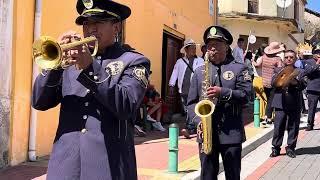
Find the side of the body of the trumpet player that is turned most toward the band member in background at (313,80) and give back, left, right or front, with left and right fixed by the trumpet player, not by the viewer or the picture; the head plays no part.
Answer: back

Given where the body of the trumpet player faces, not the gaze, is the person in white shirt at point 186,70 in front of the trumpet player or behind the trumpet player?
behind

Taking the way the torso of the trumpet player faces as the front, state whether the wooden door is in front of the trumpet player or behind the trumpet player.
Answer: behind

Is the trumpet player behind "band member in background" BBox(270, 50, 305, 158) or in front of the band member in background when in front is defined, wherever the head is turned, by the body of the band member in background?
in front

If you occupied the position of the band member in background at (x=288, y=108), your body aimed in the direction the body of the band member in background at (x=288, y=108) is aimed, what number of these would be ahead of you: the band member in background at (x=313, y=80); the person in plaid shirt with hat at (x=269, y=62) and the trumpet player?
1

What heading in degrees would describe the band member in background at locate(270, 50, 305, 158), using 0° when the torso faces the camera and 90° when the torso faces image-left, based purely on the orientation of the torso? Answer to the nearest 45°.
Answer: approximately 0°

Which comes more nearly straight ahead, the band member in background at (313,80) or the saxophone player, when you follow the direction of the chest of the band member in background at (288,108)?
the saxophone player

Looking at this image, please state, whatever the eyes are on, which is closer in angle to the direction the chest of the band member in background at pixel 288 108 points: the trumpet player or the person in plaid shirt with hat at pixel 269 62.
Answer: the trumpet player

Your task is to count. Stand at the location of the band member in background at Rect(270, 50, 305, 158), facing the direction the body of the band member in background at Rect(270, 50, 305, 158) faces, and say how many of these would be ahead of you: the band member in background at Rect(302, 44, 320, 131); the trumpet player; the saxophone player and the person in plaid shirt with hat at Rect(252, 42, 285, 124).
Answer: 2

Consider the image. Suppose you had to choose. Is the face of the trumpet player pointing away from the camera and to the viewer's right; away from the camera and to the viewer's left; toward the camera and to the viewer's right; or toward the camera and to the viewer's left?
toward the camera and to the viewer's left

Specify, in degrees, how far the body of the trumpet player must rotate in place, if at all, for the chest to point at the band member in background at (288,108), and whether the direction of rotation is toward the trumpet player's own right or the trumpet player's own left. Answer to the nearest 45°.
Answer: approximately 180°

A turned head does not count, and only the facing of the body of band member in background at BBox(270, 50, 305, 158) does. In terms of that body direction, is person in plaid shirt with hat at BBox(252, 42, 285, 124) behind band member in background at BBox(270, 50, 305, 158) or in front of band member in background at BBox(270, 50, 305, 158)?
behind

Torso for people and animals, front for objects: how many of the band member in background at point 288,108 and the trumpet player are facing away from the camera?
0
